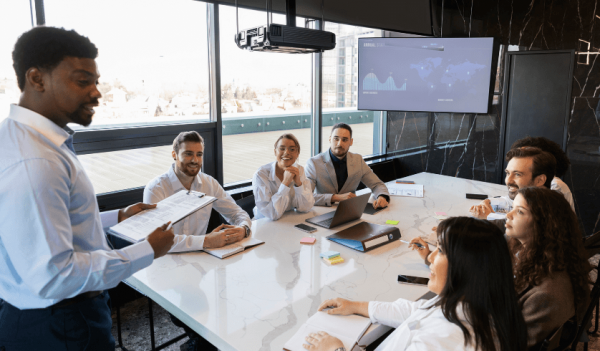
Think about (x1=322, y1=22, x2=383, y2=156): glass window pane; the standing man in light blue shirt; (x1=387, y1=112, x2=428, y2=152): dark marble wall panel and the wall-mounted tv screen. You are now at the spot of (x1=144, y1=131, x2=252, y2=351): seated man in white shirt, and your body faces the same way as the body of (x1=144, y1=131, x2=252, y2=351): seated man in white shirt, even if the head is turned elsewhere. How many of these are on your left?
3

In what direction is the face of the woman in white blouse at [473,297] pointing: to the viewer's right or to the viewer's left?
to the viewer's left

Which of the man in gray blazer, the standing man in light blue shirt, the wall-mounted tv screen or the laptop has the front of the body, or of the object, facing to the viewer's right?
the standing man in light blue shirt

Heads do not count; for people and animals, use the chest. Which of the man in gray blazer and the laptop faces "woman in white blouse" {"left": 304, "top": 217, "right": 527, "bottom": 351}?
the man in gray blazer

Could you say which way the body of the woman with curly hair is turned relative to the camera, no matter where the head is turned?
to the viewer's left

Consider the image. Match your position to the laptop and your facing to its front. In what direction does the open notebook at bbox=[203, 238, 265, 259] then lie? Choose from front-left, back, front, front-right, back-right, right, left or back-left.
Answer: left

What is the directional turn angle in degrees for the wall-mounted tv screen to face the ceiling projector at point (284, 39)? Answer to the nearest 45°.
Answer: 0° — it already faces it

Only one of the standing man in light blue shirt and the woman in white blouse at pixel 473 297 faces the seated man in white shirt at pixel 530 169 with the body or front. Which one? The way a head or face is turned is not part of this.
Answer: the standing man in light blue shirt

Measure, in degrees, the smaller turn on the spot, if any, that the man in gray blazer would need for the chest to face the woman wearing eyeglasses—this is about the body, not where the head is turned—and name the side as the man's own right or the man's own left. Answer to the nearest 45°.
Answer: approximately 45° to the man's own right

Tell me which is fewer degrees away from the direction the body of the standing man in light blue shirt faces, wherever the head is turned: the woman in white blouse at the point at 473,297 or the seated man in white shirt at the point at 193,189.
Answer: the woman in white blouse

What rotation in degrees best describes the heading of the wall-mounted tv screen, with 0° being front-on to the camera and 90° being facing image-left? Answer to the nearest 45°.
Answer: approximately 0°
